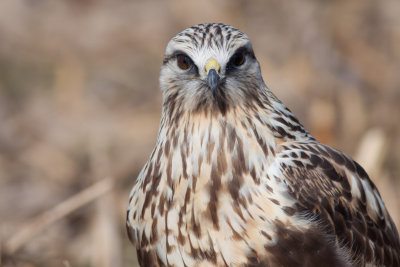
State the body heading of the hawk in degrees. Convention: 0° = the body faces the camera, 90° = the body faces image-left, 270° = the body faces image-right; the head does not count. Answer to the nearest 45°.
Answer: approximately 45°
